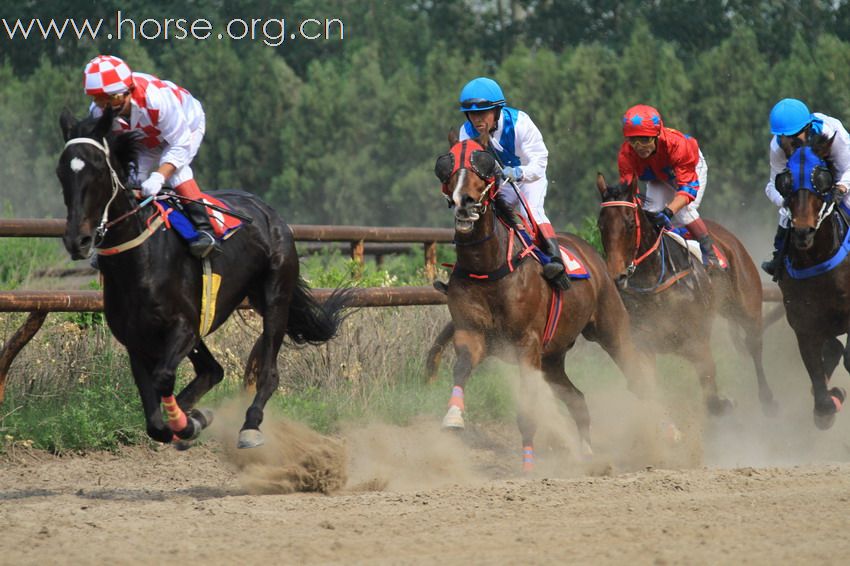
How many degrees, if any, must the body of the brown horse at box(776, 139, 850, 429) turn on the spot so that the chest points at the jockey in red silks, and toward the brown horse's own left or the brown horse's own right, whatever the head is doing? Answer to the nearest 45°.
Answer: approximately 45° to the brown horse's own right

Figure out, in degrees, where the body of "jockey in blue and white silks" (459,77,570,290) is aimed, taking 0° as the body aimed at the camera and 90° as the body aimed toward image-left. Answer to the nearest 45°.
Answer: approximately 45°

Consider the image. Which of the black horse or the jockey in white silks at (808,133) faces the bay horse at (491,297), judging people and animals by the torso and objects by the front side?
the jockey in white silks

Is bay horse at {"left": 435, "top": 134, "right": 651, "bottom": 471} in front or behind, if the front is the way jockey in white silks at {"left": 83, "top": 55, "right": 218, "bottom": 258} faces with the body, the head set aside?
behind

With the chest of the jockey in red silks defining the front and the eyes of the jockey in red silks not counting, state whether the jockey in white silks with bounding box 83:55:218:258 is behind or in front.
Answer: in front

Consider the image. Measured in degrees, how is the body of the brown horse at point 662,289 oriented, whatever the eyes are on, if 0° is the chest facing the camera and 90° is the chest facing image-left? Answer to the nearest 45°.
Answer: approximately 45°
